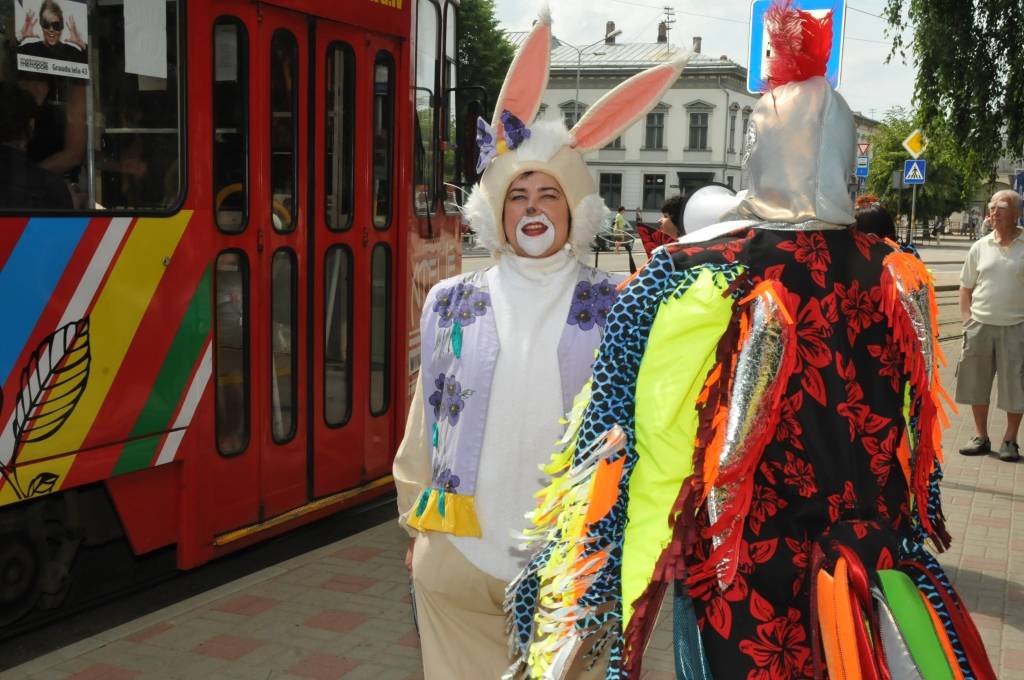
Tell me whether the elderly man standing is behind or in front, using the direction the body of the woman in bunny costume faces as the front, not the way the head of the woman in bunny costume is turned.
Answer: behind

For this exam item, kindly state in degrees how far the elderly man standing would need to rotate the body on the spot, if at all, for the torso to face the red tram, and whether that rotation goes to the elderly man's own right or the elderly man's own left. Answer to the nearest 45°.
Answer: approximately 45° to the elderly man's own right

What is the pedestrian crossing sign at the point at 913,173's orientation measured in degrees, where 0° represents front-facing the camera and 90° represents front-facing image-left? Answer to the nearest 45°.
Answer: approximately 0°

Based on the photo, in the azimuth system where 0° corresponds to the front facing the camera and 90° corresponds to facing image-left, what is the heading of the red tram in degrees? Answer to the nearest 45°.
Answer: approximately 225°

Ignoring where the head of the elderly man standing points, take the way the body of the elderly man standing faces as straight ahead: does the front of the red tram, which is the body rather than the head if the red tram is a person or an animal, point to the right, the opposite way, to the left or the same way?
the opposite way

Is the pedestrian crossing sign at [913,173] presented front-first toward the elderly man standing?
yes

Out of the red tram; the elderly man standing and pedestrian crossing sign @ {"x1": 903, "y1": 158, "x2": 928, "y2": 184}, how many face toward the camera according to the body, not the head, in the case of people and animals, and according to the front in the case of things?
2
